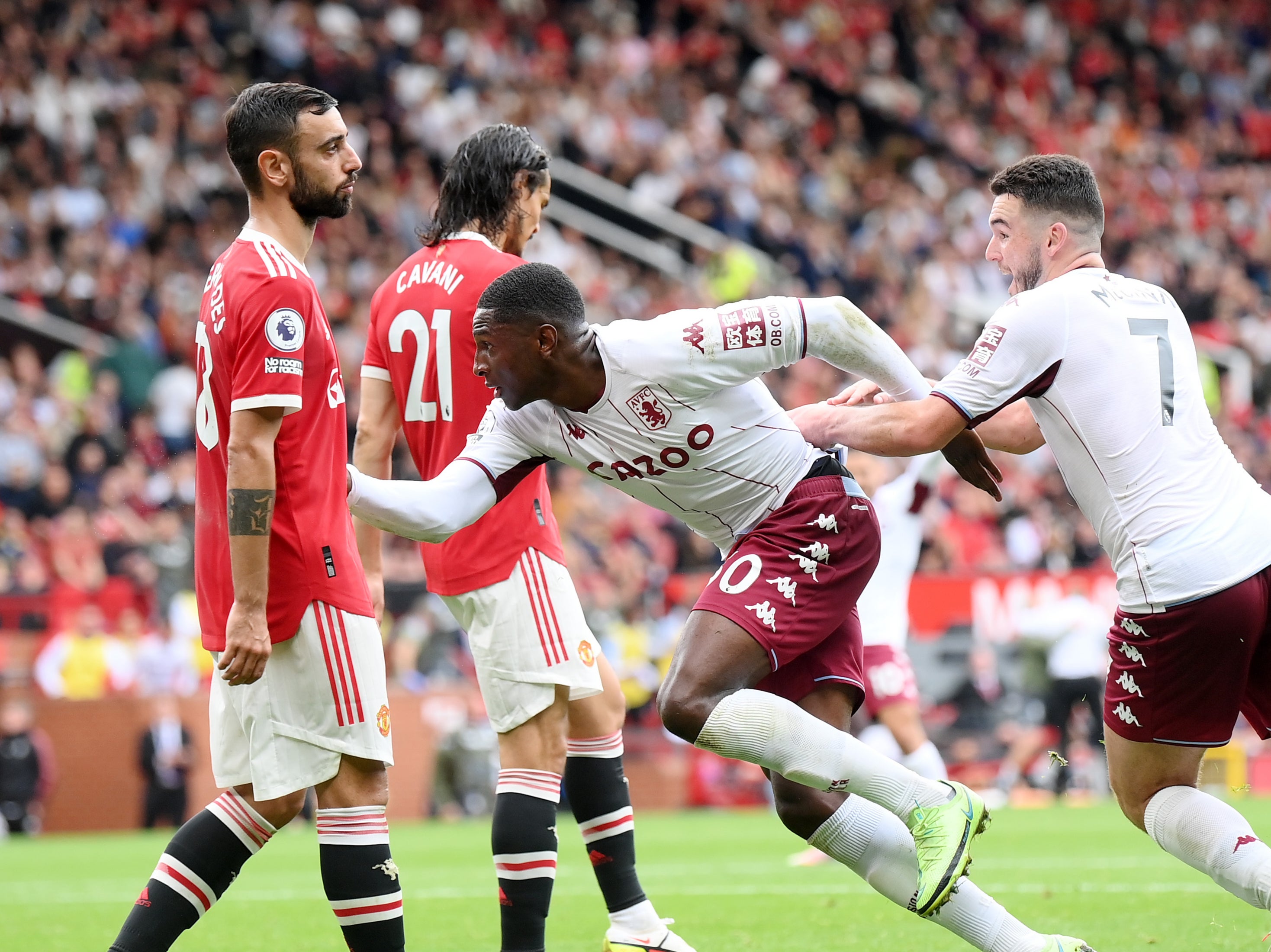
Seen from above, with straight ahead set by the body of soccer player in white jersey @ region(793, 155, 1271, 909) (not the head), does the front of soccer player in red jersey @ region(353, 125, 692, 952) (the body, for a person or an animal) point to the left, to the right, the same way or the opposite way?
to the right

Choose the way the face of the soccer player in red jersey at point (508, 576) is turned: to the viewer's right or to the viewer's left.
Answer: to the viewer's right

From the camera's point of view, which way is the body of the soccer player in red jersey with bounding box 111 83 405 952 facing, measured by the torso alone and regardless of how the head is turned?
to the viewer's right

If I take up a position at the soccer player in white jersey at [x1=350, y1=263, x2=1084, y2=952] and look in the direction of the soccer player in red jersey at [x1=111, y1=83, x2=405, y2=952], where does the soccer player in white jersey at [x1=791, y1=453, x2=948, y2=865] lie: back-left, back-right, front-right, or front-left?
back-right

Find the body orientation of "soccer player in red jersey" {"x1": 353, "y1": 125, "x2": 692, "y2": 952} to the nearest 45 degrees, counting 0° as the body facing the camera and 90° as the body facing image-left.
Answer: approximately 225°

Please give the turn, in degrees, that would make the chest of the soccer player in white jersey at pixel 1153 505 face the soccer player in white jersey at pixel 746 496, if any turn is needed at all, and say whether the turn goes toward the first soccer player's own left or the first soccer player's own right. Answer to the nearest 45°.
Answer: approximately 45° to the first soccer player's own left

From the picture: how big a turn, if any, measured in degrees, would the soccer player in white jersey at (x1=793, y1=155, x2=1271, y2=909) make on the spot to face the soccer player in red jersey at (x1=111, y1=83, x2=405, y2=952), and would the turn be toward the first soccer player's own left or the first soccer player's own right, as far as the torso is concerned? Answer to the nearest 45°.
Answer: approximately 45° to the first soccer player's own left

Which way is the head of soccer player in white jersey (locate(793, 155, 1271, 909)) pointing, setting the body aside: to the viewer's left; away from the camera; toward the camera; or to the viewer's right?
to the viewer's left

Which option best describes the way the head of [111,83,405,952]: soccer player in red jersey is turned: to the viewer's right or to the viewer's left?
to the viewer's right

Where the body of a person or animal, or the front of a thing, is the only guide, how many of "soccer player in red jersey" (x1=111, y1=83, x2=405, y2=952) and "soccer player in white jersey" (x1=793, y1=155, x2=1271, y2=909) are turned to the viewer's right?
1

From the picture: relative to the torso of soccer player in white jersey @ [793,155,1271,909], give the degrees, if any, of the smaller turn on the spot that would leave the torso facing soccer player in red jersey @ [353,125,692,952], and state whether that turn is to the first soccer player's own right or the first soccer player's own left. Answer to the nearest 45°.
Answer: approximately 45° to the first soccer player's own left

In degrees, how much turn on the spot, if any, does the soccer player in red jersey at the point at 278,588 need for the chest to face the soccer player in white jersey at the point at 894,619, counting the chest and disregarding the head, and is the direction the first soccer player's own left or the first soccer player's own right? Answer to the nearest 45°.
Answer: approximately 45° to the first soccer player's own left

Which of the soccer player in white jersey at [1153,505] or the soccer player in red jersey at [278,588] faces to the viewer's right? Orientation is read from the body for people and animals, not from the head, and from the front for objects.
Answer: the soccer player in red jersey

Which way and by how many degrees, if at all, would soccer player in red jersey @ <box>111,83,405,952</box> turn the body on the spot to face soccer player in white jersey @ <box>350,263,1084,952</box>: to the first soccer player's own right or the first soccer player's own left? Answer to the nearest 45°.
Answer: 0° — they already face them
